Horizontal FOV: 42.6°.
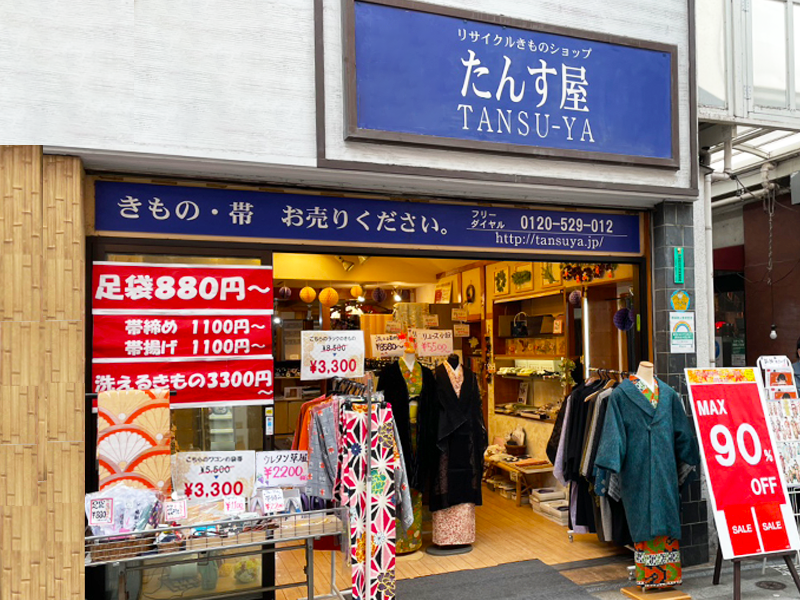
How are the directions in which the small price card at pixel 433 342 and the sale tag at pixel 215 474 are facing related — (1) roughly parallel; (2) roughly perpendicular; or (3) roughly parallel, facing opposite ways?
roughly parallel

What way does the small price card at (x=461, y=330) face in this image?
toward the camera

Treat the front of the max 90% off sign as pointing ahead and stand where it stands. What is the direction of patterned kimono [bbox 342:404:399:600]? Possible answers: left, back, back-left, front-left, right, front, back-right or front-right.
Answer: front-right

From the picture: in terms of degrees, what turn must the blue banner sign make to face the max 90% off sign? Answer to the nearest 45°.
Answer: approximately 90° to its left

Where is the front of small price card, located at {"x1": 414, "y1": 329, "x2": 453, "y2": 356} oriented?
toward the camera

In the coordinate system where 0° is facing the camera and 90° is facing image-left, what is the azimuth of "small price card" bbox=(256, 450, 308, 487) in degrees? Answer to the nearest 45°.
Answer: approximately 0°

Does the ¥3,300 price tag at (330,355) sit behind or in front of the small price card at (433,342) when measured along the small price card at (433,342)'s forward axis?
in front
